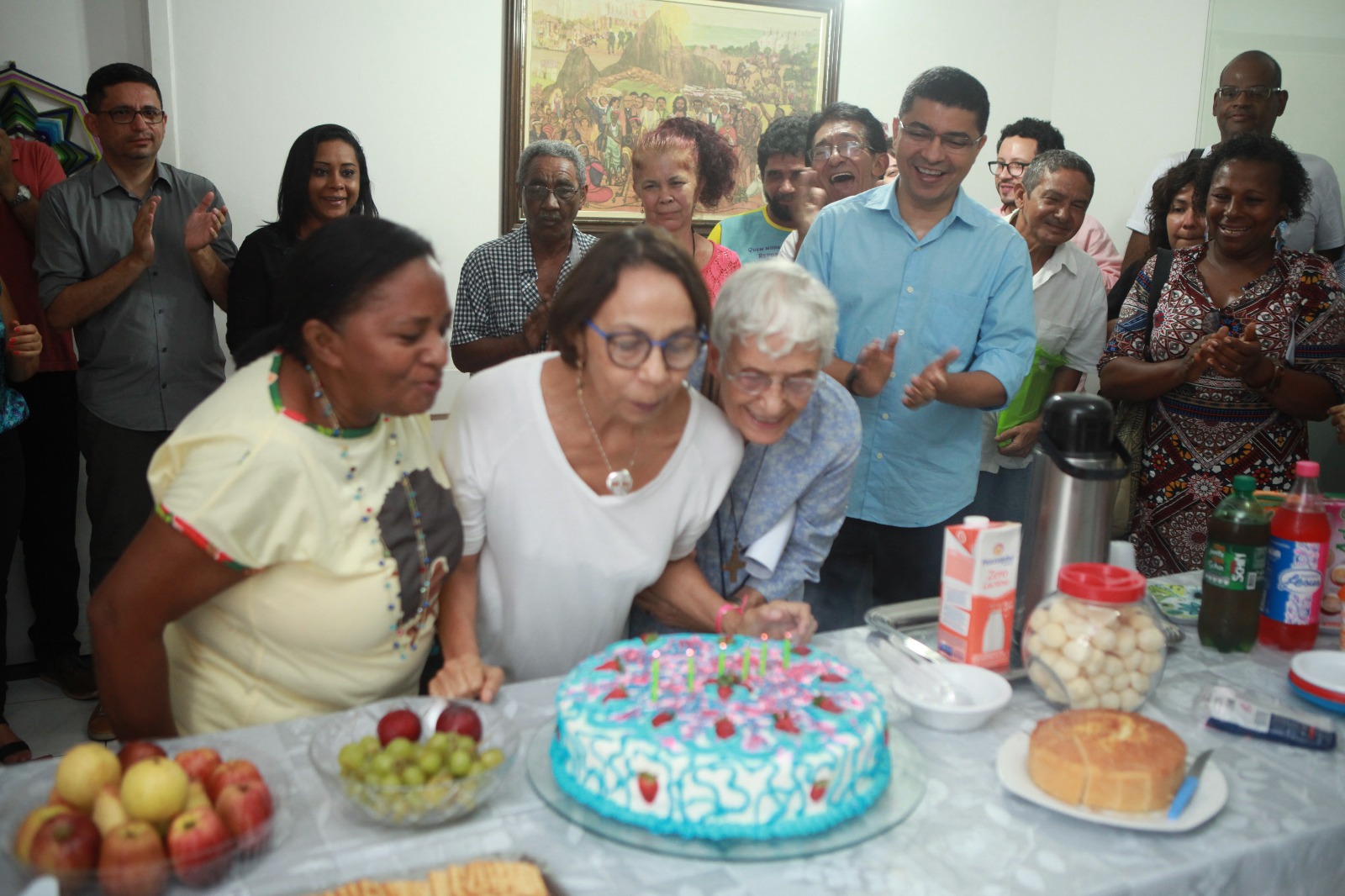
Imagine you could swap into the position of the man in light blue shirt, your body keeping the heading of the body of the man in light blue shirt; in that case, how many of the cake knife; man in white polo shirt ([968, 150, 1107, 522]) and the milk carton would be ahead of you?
2

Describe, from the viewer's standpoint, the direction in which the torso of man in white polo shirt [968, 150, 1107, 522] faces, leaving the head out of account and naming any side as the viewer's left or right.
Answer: facing the viewer and to the left of the viewer

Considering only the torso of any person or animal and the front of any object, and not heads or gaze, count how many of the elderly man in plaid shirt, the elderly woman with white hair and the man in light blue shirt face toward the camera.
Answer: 3

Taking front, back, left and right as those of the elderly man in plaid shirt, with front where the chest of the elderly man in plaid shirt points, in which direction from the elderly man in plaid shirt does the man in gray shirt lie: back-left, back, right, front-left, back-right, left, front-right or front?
right

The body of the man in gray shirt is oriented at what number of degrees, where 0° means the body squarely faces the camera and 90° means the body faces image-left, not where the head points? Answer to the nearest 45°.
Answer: approximately 315°

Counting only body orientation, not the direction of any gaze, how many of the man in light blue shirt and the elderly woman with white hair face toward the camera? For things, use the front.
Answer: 2

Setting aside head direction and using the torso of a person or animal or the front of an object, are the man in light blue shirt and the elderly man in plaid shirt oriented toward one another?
no

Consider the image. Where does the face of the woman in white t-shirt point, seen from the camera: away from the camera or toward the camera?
toward the camera

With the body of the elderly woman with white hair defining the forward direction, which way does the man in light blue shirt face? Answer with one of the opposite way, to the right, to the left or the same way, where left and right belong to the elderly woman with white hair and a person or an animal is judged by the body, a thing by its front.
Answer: the same way

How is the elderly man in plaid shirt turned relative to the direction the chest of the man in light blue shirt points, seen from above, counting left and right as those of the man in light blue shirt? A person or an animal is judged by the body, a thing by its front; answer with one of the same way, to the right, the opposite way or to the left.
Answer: the same way

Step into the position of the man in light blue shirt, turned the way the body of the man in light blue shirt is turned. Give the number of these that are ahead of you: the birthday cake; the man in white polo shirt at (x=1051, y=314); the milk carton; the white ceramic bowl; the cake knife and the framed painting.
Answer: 4

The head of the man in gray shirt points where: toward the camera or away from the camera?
toward the camera

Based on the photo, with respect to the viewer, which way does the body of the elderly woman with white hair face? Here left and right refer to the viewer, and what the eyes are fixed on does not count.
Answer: facing the viewer

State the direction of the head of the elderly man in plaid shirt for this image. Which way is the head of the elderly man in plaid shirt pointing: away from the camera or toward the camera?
toward the camera

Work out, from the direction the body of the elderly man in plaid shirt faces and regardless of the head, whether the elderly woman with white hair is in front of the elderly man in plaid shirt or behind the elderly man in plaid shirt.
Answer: in front

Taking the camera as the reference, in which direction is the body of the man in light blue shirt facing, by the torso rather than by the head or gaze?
toward the camera

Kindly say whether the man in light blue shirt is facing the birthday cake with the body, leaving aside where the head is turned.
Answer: yes

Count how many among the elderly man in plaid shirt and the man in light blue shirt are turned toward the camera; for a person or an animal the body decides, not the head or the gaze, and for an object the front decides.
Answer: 2
